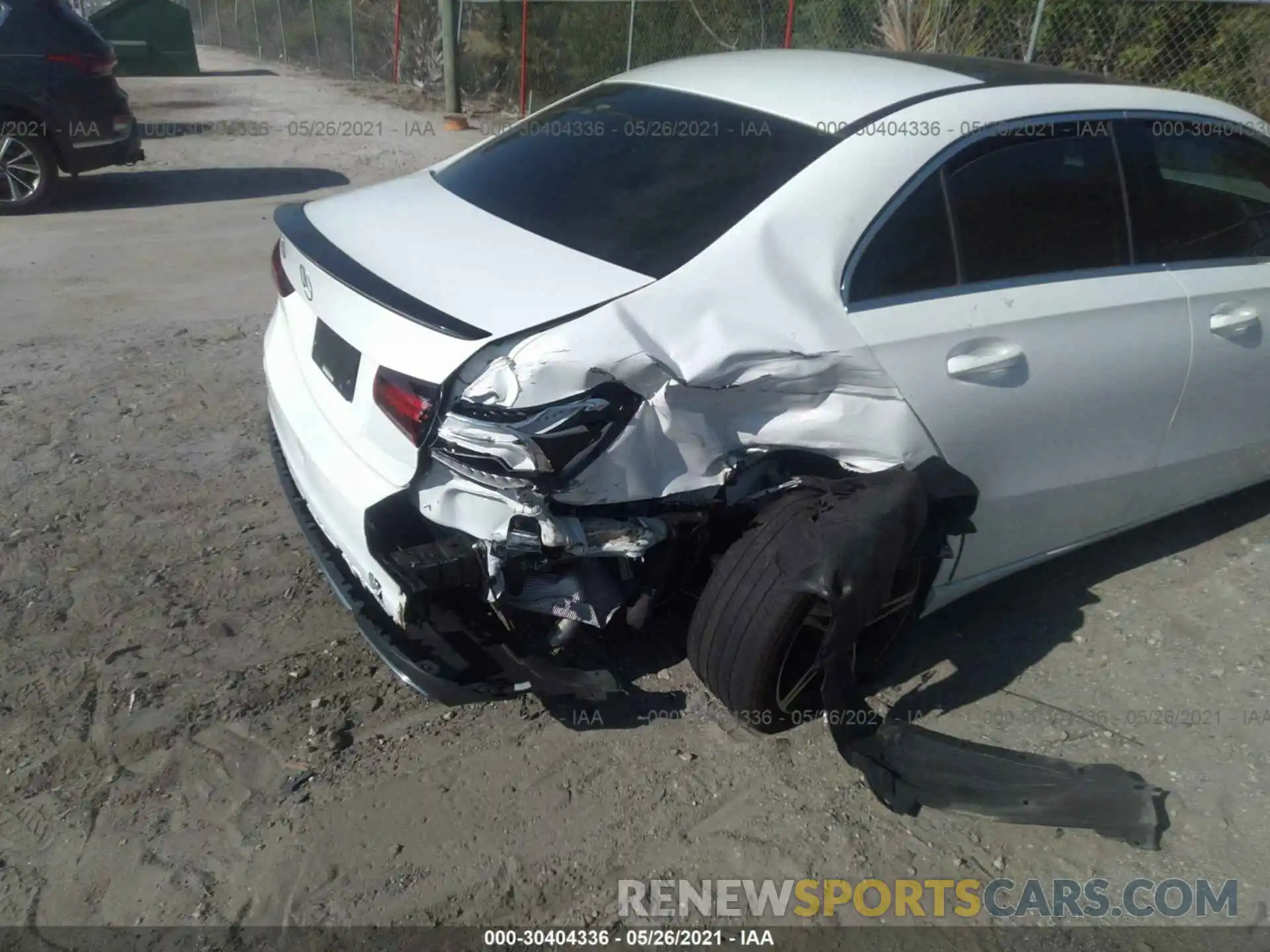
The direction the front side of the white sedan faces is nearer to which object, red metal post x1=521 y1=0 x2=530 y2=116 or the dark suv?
the red metal post

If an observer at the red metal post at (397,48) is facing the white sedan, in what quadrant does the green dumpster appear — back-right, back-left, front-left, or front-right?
back-right

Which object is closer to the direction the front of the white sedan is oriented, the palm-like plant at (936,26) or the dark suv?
the palm-like plant

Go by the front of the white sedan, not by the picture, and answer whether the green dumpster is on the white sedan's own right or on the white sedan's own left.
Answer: on the white sedan's own left

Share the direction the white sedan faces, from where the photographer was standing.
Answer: facing away from the viewer and to the right of the viewer

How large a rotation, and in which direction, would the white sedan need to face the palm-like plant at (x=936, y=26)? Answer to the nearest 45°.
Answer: approximately 45° to its left

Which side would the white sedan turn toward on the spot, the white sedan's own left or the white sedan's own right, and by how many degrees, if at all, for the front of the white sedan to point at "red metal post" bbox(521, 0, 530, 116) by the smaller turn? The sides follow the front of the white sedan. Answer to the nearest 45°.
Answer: approximately 45° to the white sedan's own left

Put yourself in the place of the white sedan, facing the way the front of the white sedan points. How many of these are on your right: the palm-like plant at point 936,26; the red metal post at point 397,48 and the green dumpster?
0

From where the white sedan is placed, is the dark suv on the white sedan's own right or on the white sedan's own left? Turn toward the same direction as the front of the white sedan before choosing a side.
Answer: on the white sedan's own left

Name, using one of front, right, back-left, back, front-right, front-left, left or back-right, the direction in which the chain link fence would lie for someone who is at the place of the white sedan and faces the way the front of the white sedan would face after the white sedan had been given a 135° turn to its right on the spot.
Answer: back

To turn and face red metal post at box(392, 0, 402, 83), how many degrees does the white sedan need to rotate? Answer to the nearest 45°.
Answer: approximately 90° to its left

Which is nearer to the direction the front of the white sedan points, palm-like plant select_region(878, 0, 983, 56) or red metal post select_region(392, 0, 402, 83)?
the palm-like plant

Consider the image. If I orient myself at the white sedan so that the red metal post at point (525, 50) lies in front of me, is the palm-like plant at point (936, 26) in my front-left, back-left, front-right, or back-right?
front-right

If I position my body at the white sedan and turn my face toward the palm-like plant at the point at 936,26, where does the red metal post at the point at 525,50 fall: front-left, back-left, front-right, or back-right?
front-left
